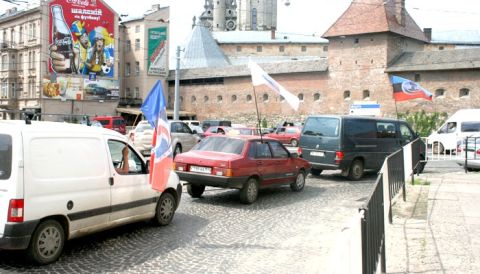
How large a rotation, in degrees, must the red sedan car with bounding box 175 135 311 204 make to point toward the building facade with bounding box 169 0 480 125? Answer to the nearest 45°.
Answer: approximately 45° to its left

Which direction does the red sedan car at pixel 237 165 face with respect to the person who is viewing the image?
facing away from the viewer and to the right of the viewer

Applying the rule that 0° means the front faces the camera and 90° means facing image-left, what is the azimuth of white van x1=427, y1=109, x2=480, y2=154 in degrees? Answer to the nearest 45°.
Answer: approximately 90°

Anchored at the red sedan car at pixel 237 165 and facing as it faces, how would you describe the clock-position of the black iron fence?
The black iron fence is roughly at 4 o'clock from the red sedan car.

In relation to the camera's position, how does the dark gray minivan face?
facing away from the viewer and to the right of the viewer

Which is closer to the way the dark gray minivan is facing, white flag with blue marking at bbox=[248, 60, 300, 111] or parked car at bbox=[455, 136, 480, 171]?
the parked car

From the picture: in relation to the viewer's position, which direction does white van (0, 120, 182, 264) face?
facing away from the viewer and to the right of the viewer
